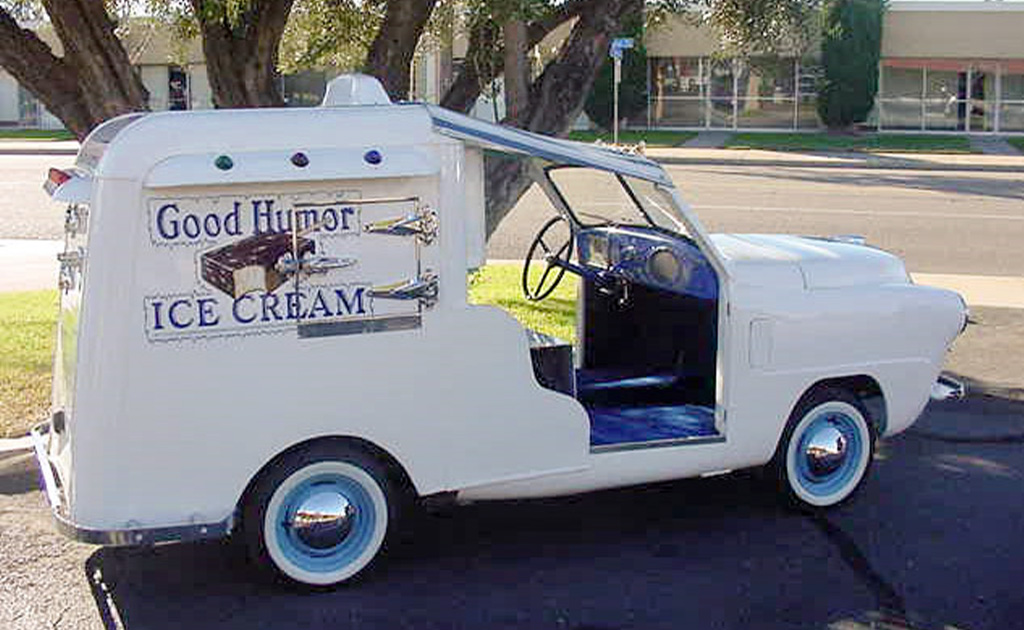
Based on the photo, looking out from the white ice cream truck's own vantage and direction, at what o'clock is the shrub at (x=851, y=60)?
The shrub is roughly at 11 o'clock from the white ice cream truck.

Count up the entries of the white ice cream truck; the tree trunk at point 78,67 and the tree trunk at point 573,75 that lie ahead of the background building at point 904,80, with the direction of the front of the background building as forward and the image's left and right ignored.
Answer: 3

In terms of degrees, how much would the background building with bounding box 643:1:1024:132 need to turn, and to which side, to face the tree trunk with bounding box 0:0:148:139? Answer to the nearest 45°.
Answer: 0° — it already faces it

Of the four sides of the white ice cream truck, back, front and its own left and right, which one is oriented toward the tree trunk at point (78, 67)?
left

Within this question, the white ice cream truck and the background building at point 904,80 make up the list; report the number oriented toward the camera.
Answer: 1

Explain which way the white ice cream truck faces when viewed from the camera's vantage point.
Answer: facing away from the viewer and to the right of the viewer

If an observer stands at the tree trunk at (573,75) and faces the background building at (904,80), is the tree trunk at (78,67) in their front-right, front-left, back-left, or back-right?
back-left

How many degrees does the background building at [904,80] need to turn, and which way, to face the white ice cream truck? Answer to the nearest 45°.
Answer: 0° — it already faces it

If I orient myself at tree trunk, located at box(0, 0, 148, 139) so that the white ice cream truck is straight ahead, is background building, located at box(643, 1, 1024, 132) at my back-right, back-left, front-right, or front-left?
back-left

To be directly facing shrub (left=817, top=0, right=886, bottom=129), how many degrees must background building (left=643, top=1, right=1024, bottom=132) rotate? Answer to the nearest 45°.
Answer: approximately 45° to its right

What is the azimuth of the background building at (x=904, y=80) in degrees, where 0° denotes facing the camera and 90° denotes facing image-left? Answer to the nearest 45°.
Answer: approximately 0°
